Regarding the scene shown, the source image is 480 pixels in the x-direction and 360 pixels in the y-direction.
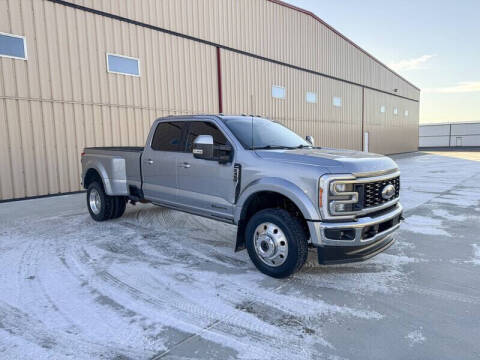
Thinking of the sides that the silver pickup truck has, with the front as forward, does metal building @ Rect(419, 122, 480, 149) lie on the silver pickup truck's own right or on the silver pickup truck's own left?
on the silver pickup truck's own left

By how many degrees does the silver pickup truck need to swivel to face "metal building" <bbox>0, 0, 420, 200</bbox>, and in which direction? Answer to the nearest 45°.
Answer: approximately 180°

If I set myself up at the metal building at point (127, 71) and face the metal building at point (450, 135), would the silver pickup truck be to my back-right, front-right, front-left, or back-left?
back-right

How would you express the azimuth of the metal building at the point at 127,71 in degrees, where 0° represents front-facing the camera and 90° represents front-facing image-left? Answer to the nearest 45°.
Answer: approximately 315°

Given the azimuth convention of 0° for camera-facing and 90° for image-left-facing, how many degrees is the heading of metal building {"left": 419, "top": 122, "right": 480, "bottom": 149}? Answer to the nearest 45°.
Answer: approximately 0°

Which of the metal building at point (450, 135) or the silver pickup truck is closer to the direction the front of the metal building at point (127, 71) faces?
the silver pickup truck

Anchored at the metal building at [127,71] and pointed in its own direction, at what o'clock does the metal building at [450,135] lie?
the metal building at [450,135] is roughly at 9 o'clock from the metal building at [127,71].

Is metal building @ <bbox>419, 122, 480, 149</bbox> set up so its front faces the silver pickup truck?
yes

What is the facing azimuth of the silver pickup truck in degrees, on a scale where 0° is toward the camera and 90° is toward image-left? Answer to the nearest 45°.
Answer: approximately 315°
